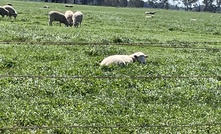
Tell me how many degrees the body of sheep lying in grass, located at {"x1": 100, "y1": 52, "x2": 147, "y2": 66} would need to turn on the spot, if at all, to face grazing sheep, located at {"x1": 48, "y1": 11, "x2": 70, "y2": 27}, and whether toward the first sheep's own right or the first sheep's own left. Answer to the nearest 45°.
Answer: approximately 90° to the first sheep's own left

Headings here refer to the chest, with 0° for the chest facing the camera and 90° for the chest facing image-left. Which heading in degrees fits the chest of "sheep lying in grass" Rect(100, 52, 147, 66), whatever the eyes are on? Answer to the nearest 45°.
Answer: approximately 270°
